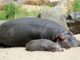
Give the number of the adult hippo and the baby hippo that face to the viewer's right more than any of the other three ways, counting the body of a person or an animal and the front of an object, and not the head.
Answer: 2

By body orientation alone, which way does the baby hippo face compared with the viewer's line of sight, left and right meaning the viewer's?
facing to the right of the viewer

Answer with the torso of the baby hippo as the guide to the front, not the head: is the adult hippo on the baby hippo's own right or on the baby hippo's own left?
on the baby hippo's own left

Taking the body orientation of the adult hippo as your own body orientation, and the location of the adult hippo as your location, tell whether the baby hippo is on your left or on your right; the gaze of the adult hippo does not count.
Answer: on your right

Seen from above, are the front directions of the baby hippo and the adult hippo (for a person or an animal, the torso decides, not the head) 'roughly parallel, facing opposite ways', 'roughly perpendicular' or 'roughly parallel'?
roughly parallel

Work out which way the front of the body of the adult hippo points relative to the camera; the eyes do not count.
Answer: to the viewer's right
